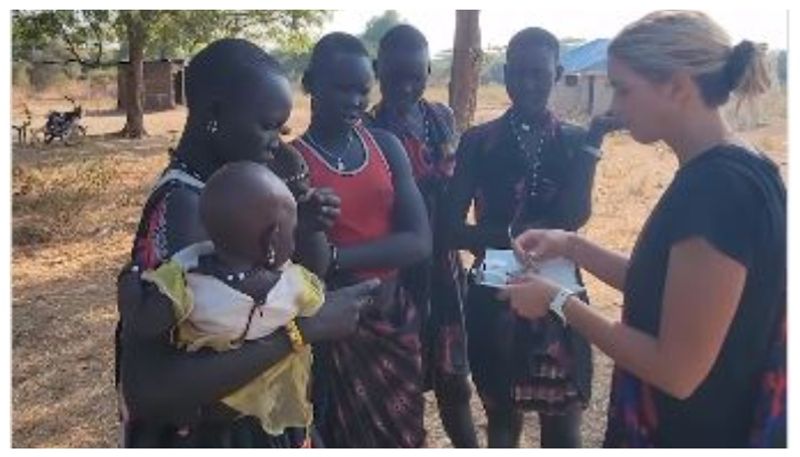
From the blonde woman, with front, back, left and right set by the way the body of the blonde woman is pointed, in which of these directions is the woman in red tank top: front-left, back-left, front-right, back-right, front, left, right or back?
front-right

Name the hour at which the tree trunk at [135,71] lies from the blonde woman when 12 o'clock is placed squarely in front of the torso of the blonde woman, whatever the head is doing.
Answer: The tree trunk is roughly at 2 o'clock from the blonde woman.

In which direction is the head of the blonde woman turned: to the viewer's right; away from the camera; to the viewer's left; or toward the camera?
to the viewer's left

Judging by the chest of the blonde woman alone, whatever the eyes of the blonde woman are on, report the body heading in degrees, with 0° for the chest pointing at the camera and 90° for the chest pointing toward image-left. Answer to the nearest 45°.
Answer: approximately 90°

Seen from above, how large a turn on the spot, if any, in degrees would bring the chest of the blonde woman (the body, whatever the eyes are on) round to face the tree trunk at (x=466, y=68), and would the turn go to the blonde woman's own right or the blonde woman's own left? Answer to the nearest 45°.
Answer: approximately 90° to the blonde woman's own right
